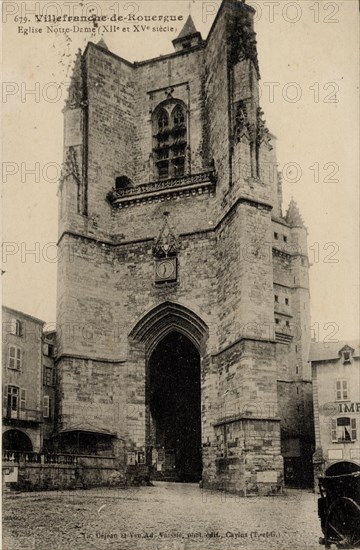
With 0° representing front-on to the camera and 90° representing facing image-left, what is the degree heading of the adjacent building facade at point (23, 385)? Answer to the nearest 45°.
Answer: approximately 315°

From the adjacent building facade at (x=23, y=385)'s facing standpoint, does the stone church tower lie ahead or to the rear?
ahead

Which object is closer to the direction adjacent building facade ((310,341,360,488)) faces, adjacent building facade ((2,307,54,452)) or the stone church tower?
the stone church tower

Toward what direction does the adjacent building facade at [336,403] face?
toward the camera

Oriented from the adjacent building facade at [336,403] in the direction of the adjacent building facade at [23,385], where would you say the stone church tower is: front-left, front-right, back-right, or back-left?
front-right

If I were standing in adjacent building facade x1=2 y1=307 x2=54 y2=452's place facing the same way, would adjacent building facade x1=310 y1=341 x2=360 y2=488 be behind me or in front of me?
in front

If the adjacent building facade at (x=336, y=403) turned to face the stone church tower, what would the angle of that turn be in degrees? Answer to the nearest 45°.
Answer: approximately 45° to its right

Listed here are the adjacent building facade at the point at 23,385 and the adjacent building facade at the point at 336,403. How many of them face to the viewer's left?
0

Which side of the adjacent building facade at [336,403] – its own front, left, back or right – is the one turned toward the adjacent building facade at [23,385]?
right
